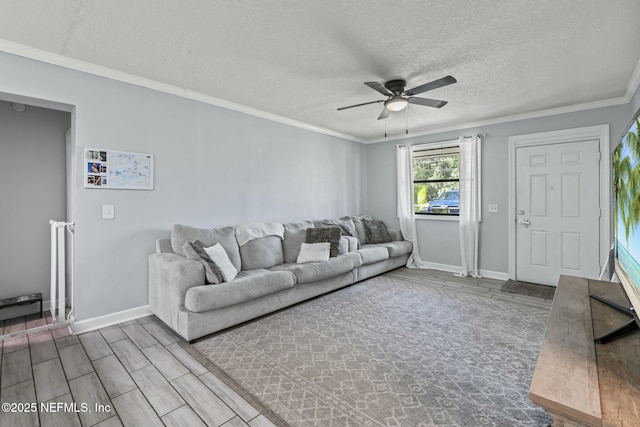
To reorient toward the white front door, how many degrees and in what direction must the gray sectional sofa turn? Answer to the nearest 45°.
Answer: approximately 45° to its left

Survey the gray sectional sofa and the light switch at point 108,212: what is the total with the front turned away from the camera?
0

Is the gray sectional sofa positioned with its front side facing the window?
no

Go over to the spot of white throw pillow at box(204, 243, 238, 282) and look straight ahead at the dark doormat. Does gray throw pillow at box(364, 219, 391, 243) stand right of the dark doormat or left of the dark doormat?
left

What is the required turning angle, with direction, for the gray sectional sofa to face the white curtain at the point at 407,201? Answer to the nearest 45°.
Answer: approximately 90° to its left

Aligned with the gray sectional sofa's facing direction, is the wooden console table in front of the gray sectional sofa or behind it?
in front

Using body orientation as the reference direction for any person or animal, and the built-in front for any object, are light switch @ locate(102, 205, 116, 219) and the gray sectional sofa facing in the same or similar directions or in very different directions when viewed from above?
same or similar directions

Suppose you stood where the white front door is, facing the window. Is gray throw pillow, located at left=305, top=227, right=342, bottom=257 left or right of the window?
left

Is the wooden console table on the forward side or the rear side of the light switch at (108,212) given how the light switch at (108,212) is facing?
on the forward side

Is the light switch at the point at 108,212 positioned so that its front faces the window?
no

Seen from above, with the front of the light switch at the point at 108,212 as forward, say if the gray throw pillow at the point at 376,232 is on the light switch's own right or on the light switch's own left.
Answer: on the light switch's own left

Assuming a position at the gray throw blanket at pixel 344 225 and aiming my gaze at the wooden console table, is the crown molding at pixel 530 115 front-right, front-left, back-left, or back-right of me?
front-left

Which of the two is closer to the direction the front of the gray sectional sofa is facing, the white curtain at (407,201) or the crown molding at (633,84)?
the crown molding

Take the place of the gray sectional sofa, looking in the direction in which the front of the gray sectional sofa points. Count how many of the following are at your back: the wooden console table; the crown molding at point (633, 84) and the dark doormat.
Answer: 0

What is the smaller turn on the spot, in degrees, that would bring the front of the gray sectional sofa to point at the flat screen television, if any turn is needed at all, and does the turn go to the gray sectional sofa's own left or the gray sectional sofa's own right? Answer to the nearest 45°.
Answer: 0° — it already faces it

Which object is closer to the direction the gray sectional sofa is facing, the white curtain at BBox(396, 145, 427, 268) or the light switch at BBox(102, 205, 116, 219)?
the white curtain

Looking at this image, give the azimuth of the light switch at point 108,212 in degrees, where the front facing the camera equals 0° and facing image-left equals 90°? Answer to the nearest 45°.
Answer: approximately 0°

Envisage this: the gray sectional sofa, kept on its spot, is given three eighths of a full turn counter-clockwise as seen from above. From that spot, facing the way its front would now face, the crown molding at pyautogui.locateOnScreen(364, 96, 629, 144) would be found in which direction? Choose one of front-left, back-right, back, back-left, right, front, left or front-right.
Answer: right

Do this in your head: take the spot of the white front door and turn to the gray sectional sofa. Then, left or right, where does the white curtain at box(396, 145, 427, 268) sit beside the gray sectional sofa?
right
